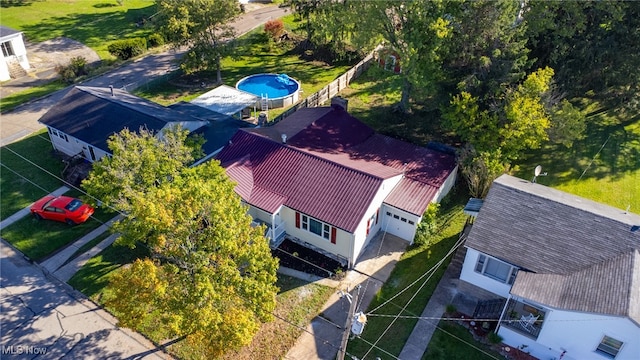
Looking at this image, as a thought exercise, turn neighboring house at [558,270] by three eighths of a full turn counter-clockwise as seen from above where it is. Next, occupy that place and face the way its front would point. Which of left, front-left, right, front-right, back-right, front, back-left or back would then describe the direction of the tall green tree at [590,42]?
left

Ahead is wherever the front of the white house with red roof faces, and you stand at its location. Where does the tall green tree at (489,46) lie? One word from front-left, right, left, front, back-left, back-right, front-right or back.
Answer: back

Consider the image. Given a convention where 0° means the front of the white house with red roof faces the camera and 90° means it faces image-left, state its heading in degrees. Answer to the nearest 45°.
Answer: approximately 45°

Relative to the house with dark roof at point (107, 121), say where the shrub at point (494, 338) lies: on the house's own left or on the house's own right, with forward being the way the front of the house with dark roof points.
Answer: on the house's own left

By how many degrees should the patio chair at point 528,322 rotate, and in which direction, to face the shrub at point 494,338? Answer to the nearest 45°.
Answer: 0° — it already faces it

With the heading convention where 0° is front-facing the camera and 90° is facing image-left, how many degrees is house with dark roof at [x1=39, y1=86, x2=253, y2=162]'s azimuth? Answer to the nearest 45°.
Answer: approximately 45°

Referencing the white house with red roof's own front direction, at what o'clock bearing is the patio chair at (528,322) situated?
The patio chair is roughly at 9 o'clock from the white house with red roof.

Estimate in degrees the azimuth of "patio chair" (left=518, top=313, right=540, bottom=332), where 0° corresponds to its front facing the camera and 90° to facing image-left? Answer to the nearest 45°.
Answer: approximately 45°

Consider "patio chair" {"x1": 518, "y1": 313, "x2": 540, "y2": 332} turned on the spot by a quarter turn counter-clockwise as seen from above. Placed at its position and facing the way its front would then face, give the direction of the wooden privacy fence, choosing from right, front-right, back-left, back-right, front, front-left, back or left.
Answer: back

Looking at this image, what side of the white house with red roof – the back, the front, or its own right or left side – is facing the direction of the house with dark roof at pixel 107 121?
right

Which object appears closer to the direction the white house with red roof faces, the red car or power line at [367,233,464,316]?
the red car

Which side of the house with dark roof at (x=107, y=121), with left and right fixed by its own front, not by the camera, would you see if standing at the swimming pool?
back

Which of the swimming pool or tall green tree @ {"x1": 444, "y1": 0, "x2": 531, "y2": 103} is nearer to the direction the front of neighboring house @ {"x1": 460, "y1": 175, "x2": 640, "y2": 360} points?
the swimming pool

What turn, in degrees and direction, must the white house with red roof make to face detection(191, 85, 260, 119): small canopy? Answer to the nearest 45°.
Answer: approximately 90° to its right

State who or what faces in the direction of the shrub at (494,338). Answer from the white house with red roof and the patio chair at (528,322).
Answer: the patio chair

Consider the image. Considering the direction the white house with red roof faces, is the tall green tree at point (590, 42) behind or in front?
behind
